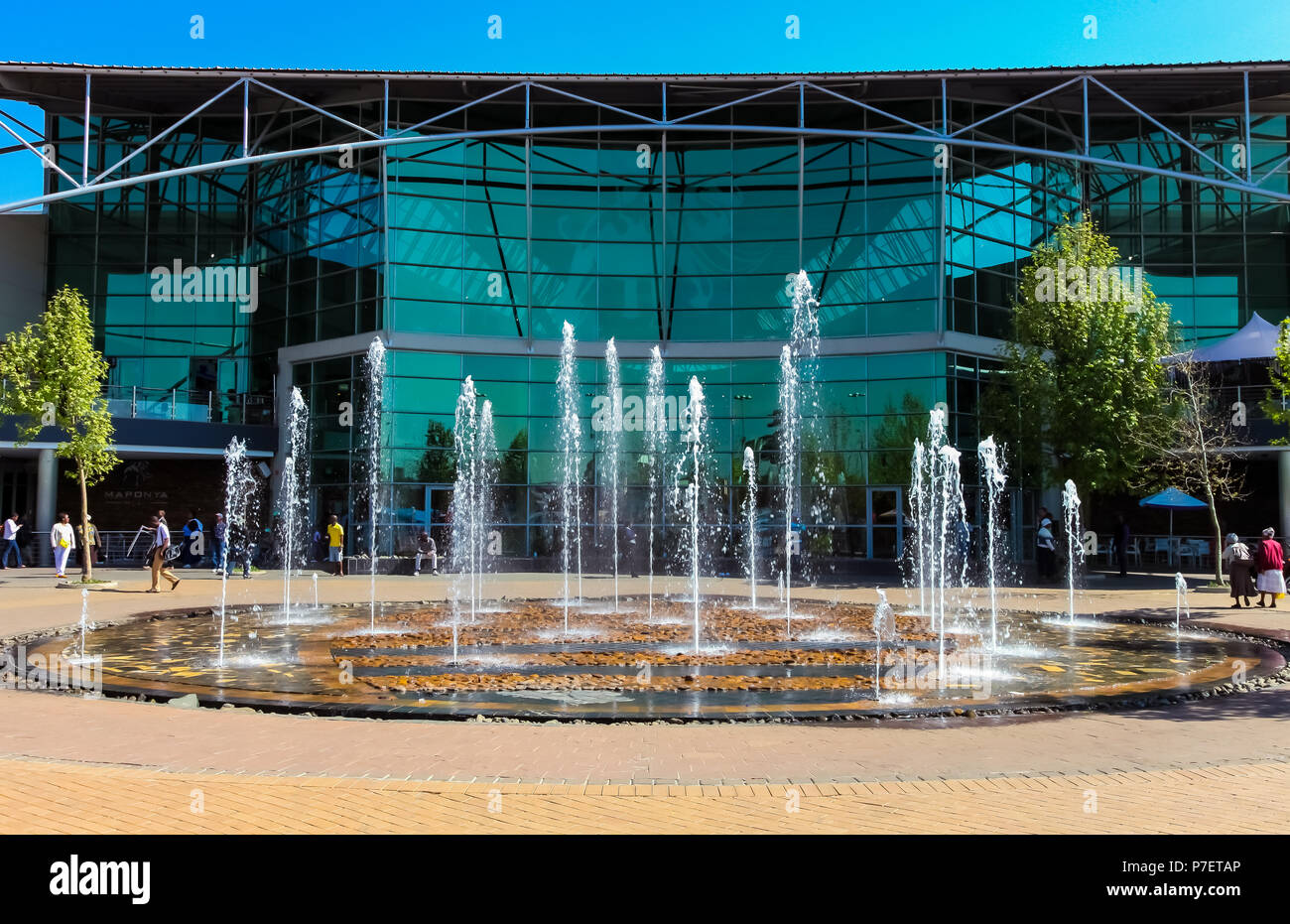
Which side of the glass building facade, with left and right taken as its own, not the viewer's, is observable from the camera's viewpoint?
front

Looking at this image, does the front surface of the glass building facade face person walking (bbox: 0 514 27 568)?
no

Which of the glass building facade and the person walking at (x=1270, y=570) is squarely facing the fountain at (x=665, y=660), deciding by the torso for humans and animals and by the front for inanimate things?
the glass building facade
